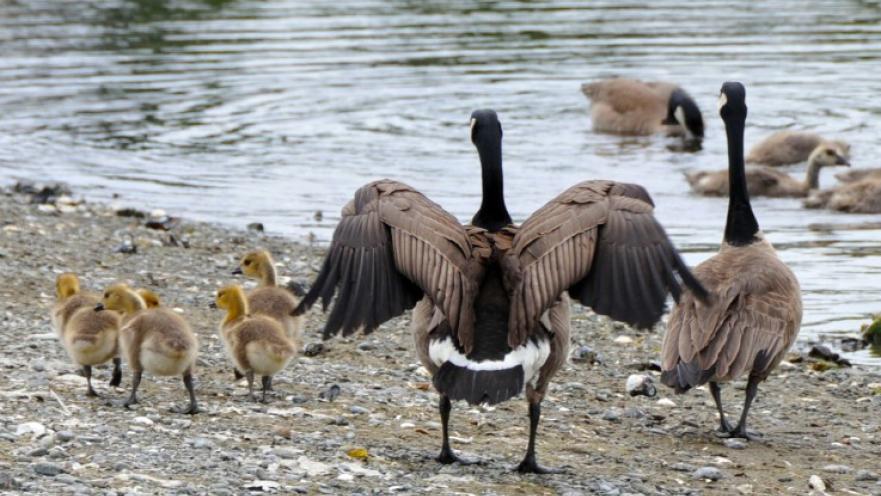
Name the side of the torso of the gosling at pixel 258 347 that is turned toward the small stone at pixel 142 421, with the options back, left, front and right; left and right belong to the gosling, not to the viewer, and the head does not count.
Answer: left

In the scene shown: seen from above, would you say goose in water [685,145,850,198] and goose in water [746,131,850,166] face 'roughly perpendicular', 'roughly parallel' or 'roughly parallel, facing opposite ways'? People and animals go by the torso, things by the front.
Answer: roughly parallel

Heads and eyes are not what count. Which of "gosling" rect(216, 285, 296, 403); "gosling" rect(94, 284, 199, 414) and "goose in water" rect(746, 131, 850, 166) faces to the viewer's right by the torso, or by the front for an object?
the goose in water

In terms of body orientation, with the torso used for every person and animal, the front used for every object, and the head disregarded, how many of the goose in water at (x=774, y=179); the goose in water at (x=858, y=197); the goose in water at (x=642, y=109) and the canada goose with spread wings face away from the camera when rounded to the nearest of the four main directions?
1

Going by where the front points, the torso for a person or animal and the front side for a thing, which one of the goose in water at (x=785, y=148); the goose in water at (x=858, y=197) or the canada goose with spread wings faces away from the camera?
the canada goose with spread wings

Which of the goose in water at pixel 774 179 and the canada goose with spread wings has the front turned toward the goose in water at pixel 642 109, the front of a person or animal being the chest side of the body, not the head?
the canada goose with spread wings

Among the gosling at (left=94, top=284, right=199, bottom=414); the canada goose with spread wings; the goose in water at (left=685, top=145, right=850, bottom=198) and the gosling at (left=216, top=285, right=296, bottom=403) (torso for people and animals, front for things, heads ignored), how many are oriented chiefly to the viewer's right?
1

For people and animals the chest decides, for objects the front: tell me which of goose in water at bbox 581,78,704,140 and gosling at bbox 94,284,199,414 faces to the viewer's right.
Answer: the goose in water

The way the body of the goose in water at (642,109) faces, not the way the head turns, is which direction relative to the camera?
to the viewer's right

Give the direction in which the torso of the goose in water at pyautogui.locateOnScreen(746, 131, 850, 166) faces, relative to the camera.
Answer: to the viewer's right

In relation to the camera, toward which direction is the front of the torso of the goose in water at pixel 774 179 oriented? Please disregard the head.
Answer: to the viewer's right

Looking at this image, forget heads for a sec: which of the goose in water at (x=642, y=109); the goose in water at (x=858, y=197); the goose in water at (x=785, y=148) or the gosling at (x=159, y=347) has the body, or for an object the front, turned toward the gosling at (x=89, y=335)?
the gosling at (x=159, y=347)

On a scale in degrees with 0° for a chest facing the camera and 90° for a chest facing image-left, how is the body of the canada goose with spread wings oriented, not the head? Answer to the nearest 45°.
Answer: approximately 180°

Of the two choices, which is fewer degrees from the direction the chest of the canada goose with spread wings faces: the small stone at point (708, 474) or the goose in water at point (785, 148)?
the goose in water
